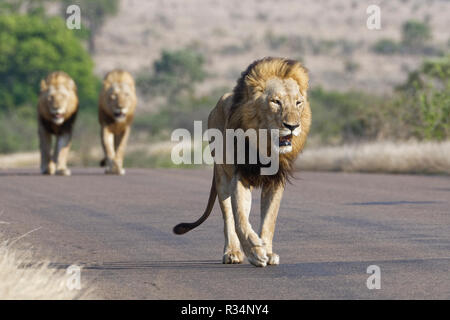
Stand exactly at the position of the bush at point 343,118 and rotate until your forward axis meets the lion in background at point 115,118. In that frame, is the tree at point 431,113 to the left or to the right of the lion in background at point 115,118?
left

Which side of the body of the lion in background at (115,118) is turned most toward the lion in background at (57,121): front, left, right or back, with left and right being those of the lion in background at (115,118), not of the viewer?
right

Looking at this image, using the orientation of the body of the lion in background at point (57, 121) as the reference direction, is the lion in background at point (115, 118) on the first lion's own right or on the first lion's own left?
on the first lion's own left

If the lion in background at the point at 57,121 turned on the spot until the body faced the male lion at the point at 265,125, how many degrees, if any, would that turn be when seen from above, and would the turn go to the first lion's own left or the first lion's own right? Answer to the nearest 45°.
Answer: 0° — it already faces it

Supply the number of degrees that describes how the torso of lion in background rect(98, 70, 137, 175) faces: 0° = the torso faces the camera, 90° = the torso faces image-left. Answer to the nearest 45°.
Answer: approximately 0°

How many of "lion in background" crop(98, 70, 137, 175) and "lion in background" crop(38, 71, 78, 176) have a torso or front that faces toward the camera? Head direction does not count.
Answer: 2

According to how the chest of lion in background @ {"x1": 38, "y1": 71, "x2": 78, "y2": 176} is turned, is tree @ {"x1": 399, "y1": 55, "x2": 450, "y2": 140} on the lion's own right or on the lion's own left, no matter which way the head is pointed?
on the lion's own left

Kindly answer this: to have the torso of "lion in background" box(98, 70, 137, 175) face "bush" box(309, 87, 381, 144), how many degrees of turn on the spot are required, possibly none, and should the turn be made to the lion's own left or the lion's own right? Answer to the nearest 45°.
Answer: approximately 135° to the lion's own left
